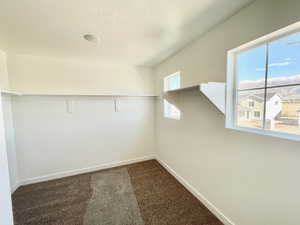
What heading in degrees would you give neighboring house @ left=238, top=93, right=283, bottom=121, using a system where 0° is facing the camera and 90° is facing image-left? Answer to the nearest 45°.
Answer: approximately 45°

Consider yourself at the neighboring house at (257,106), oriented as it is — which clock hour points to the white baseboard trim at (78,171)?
The white baseboard trim is roughly at 1 o'clock from the neighboring house.
